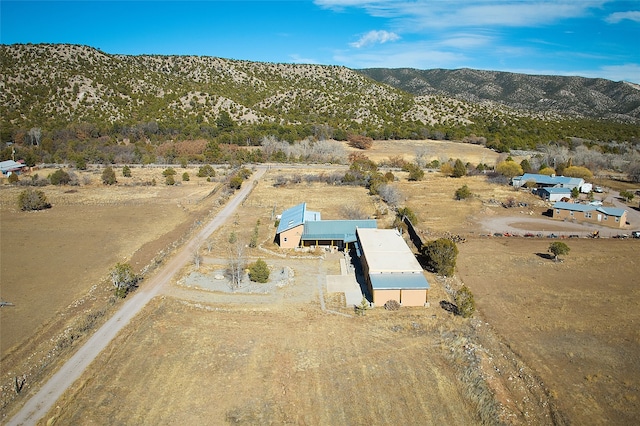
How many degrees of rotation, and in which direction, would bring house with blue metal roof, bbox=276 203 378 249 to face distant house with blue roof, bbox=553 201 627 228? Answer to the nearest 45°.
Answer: approximately 90° to its left

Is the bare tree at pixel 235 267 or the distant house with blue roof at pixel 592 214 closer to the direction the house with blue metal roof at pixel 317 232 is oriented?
the bare tree

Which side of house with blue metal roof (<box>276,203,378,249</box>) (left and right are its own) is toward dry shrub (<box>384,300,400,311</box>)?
front

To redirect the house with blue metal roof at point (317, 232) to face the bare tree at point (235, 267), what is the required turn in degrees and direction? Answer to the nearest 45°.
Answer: approximately 45° to its right

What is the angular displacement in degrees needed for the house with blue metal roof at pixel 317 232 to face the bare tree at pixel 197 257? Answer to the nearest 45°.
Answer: approximately 45° to its right

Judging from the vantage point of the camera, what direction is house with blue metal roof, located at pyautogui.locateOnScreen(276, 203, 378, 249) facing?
facing the viewer

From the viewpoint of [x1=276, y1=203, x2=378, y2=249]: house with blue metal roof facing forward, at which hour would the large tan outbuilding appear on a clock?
The large tan outbuilding is roughly at 11 o'clock from the house with blue metal roof.

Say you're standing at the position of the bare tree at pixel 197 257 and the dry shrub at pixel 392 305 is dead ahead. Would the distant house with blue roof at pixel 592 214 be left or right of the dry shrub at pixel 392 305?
left

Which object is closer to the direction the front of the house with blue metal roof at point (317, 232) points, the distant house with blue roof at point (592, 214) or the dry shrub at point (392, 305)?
the dry shrub

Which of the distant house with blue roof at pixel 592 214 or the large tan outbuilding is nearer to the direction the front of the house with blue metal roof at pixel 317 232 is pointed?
the large tan outbuilding

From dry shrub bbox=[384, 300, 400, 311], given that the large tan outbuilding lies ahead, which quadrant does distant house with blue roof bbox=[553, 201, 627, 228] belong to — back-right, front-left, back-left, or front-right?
front-right

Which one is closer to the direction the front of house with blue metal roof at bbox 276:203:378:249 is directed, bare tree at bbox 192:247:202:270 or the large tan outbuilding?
the large tan outbuilding
